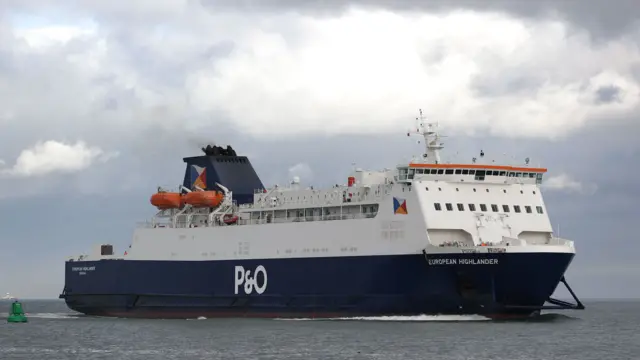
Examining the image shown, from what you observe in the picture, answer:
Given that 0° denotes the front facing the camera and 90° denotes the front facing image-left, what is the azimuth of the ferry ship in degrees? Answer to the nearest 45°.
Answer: approximately 315°
